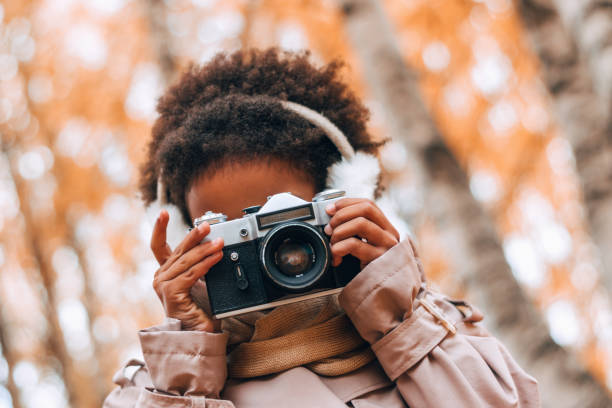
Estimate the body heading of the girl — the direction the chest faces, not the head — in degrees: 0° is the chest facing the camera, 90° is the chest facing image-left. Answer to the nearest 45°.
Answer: approximately 0°

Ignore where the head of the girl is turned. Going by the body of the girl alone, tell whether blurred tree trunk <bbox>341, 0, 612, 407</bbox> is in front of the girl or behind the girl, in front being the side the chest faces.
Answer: behind

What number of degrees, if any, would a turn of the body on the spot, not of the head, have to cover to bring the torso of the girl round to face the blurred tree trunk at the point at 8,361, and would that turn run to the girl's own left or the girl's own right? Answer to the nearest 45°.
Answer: approximately 135° to the girl's own right

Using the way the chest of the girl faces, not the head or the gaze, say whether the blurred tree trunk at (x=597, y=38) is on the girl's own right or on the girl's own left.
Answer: on the girl's own left
